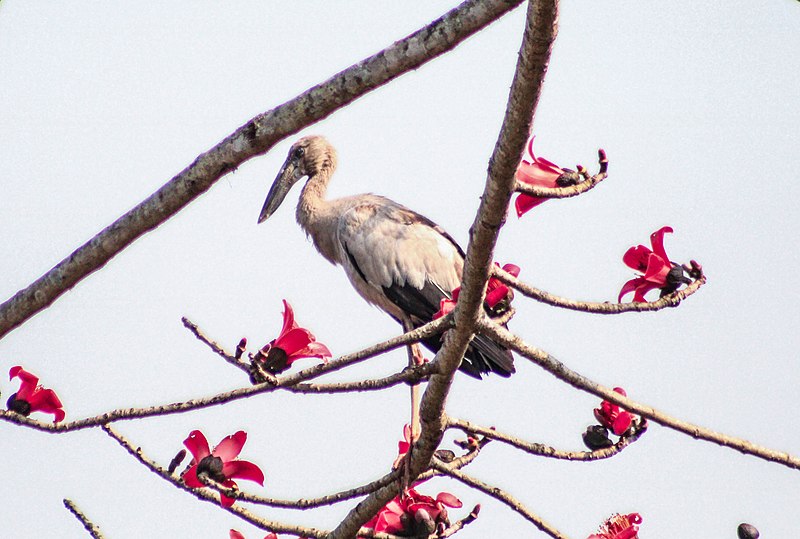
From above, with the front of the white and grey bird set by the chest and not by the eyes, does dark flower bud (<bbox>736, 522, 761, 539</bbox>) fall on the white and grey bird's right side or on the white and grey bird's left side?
on the white and grey bird's left side

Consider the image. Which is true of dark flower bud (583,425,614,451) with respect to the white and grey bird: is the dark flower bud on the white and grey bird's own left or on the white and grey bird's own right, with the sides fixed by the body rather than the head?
on the white and grey bird's own left

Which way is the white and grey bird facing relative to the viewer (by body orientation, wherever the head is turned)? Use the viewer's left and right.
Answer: facing to the left of the viewer

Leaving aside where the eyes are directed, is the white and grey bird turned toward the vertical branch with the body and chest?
no

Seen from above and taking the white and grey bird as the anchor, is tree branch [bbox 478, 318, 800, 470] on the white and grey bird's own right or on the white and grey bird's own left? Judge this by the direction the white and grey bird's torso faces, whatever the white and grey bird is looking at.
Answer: on the white and grey bird's own left
